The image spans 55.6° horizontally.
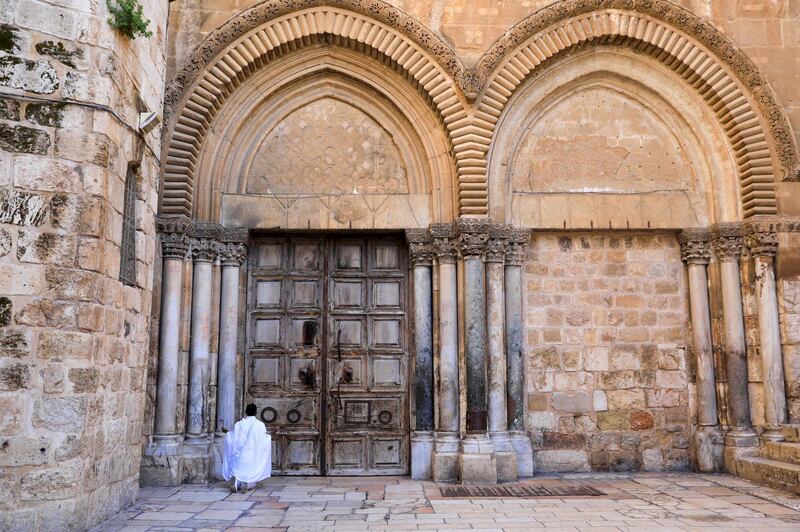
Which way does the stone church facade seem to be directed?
toward the camera

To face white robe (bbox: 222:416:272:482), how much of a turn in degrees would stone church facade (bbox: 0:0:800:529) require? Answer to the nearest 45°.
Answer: approximately 90° to its right
